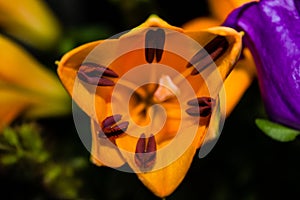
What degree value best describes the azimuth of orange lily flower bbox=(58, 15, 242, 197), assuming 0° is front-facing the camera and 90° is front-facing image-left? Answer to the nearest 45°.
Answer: approximately 0°

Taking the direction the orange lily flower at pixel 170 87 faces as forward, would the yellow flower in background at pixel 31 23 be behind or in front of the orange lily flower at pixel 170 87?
behind
